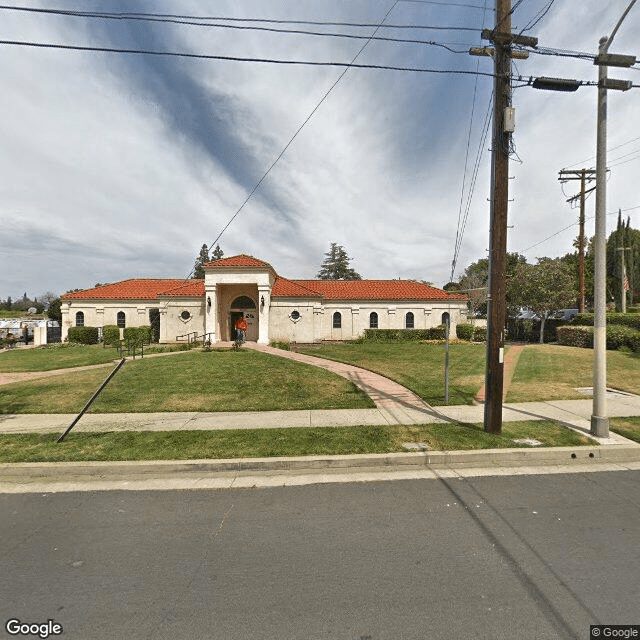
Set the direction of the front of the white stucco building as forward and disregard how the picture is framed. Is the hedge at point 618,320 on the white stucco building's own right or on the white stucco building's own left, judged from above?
on the white stucco building's own left

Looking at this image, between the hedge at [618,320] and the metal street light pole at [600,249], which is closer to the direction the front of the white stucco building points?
the metal street light pole

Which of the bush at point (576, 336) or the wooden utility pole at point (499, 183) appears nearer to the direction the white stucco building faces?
the wooden utility pole

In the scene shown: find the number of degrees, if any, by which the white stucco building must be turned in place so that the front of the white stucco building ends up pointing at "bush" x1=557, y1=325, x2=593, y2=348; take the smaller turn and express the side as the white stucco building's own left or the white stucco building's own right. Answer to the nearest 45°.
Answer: approximately 45° to the white stucco building's own left

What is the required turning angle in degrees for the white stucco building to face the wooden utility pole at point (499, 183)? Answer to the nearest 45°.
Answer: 0° — it already faces it

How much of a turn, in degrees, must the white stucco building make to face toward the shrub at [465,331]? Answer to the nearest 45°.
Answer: approximately 90° to its left

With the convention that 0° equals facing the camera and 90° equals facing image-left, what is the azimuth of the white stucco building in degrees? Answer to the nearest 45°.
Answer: approximately 0°
